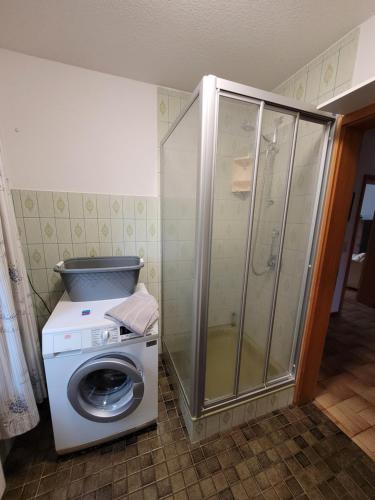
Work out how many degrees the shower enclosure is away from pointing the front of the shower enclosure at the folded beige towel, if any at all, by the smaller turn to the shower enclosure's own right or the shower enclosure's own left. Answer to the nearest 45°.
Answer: approximately 90° to the shower enclosure's own right

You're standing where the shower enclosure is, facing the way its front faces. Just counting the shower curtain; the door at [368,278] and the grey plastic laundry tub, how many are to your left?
1

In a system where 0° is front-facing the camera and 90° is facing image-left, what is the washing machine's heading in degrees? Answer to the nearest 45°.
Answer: approximately 0°

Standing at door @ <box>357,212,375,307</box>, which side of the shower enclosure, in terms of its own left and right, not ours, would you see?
left

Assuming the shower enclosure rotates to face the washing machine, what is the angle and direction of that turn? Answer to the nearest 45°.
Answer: approximately 90° to its right

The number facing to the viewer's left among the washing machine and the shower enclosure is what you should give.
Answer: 0

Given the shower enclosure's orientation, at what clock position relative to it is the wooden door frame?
The wooden door frame is roughly at 10 o'clock from the shower enclosure.

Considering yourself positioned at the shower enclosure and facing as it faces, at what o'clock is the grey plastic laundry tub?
The grey plastic laundry tub is roughly at 4 o'clock from the shower enclosure.

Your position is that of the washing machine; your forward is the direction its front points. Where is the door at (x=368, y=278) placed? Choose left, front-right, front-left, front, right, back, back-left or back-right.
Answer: left

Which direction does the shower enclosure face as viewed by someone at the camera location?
facing the viewer and to the right of the viewer

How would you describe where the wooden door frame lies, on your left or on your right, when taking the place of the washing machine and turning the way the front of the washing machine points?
on your left

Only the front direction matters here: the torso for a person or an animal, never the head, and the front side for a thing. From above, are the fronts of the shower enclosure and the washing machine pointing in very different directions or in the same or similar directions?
same or similar directions

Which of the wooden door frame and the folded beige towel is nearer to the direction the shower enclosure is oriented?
the wooden door frame
